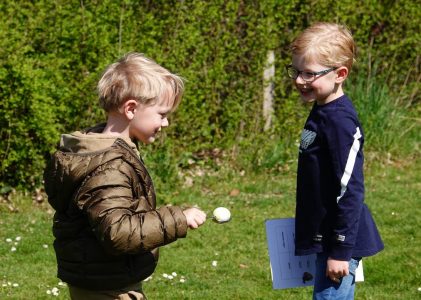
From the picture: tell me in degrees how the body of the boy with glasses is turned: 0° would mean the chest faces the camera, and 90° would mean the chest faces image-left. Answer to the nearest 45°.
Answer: approximately 90°

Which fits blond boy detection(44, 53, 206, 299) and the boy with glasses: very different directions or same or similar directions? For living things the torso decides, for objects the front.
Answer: very different directions

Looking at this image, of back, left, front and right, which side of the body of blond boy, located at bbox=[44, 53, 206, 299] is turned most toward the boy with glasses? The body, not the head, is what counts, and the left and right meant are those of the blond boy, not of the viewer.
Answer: front

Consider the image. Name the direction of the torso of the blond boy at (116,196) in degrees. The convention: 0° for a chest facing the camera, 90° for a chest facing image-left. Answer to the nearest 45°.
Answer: approximately 270°

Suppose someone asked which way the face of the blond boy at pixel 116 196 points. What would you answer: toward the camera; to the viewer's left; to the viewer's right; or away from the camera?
to the viewer's right

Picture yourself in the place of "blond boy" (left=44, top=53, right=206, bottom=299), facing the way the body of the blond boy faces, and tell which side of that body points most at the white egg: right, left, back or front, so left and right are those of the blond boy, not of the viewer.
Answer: front
